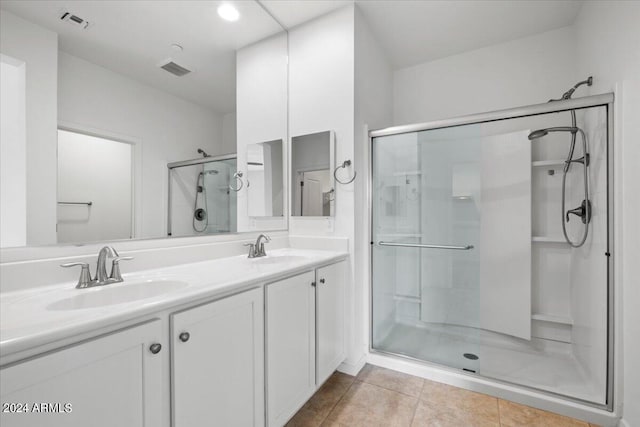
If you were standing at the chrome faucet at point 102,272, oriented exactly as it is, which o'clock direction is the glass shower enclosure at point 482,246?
The glass shower enclosure is roughly at 11 o'clock from the chrome faucet.

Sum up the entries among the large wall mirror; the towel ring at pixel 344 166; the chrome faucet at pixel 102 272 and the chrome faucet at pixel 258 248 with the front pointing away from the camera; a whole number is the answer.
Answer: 0

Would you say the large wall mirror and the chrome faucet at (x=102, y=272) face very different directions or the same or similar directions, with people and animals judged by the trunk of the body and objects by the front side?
same or similar directions

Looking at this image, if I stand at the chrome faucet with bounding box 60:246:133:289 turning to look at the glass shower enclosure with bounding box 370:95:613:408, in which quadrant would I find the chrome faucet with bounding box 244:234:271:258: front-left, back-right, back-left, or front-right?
front-left

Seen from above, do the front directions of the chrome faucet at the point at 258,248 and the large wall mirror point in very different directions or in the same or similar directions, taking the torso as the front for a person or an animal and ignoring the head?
same or similar directions

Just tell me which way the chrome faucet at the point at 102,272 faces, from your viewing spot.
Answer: facing the viewer and to the right of the viewer

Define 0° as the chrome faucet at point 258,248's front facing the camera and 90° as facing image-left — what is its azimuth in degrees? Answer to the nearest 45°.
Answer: approximately 315°

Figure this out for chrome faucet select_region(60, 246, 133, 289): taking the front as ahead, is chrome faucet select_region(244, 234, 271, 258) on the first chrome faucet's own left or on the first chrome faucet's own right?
on the first chrome faucet's own left

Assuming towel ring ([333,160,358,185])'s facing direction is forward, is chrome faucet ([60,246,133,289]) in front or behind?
in front

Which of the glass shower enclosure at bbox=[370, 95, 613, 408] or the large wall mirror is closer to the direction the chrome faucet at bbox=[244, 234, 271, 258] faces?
the glass shower enclosure

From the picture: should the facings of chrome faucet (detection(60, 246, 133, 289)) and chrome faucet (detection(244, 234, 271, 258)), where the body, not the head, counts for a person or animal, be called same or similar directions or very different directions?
same or similar directions

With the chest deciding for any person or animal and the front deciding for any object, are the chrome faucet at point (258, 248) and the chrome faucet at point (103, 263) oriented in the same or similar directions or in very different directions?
same or similar directions

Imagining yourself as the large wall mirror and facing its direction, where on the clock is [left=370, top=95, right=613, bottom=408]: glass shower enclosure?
The glass shower enclosure is roughly at 11 o'clock from the large wall mirror.
